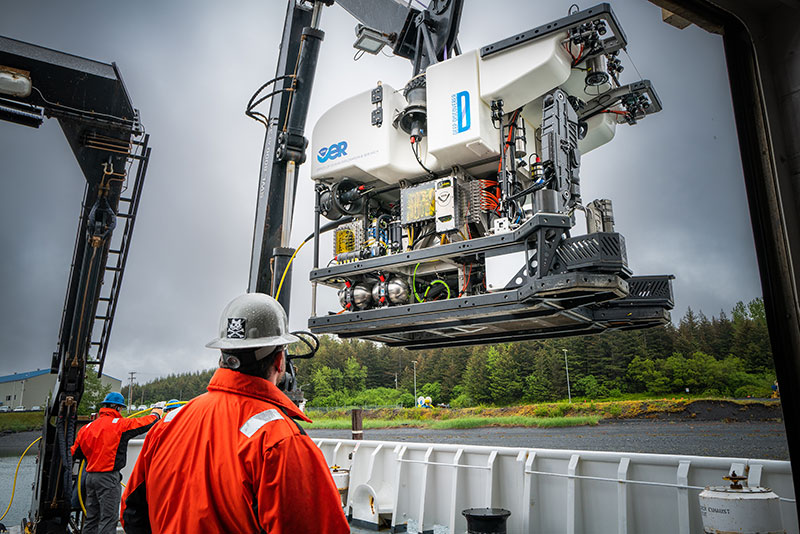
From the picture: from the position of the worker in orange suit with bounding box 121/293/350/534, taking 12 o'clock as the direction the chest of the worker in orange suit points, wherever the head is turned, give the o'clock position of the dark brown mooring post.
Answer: The dark brown mooring post is roughly at 11 o'clock from the worker in orange suit.

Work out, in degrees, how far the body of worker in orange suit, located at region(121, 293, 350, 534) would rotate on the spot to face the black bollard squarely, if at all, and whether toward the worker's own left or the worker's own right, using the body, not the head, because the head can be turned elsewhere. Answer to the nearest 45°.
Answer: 0° — they already face it

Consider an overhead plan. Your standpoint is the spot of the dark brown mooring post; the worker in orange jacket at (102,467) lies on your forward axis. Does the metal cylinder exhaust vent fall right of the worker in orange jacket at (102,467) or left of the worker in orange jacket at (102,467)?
left

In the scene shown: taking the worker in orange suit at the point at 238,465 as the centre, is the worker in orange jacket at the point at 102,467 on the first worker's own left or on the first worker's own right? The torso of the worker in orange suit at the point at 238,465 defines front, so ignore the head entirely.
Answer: on the first worker's own left

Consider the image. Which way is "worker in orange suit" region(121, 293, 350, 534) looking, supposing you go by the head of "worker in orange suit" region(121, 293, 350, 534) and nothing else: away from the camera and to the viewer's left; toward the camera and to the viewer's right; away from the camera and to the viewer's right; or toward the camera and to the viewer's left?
away from the camera and to the viewer's right

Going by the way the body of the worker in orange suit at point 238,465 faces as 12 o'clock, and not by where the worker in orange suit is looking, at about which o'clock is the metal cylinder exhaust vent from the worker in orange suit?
The metal cylinder exhaust vent is roughly at 1 o'clock from the worker in orange suit.

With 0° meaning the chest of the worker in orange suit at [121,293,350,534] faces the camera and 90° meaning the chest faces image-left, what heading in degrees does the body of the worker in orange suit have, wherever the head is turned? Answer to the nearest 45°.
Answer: approximately 225°
